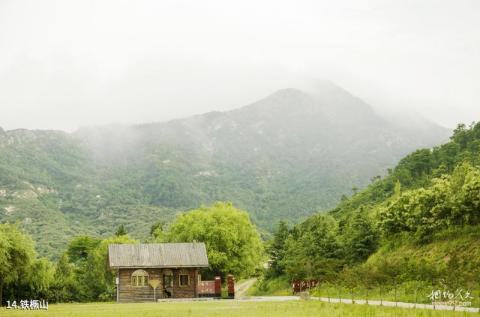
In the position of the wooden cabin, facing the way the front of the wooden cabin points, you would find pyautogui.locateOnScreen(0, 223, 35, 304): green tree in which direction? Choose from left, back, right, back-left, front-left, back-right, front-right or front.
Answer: front-right

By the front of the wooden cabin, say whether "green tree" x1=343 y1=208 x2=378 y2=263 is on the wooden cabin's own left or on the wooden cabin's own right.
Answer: on the wooden cabin's own left

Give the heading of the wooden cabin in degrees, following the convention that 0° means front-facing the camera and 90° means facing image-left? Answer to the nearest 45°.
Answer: approximately 0°
